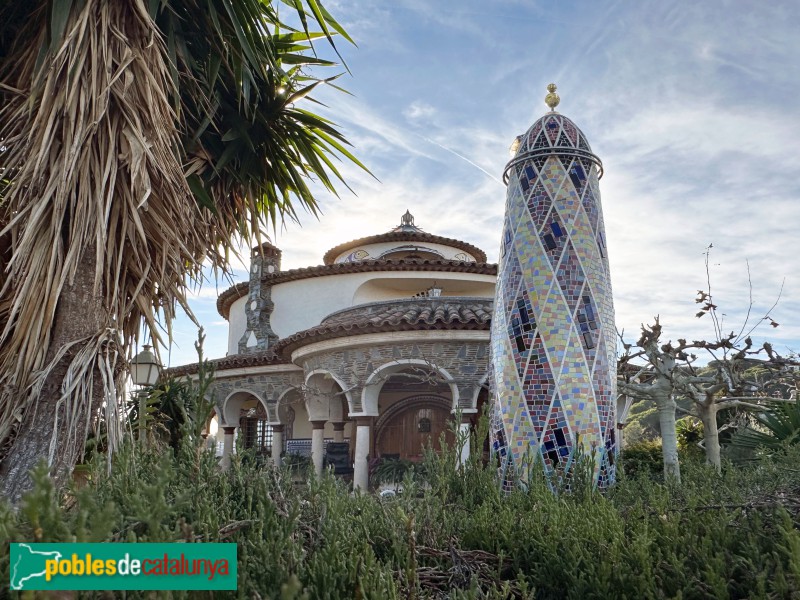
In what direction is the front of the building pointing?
toward the camera

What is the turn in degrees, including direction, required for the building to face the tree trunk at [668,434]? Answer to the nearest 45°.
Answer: approximately 45° to its left

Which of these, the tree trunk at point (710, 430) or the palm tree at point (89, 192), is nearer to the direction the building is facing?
the palm tree

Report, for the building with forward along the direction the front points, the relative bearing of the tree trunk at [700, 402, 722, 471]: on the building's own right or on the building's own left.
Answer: on the building's own left

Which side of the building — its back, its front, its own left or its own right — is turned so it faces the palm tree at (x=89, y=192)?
front
